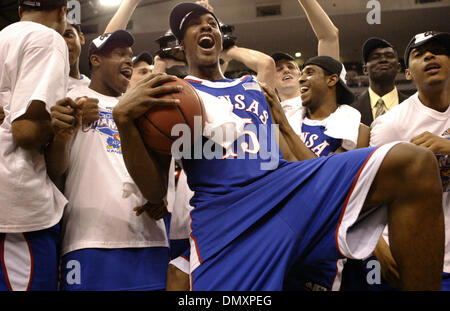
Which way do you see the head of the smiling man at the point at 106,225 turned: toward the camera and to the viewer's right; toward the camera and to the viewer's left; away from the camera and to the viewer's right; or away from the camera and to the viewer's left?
toward the camera and to the viewer's right

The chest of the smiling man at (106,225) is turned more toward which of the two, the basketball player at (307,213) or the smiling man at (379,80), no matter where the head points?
the basketball player

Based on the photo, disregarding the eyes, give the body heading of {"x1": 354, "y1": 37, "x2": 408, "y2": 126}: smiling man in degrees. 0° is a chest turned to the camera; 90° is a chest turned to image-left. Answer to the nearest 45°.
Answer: approximately 0°

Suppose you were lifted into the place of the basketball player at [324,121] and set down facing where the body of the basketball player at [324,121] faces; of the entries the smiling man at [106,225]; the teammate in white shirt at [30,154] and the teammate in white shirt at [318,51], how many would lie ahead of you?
2

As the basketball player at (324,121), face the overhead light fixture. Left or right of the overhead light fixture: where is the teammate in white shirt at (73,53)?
left

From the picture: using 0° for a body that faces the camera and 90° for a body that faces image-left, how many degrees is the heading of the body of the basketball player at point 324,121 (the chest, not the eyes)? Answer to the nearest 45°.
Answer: approximately 45°
